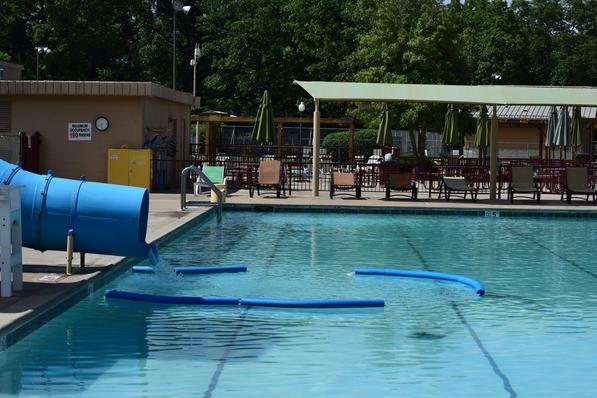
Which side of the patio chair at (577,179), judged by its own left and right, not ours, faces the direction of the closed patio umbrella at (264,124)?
right

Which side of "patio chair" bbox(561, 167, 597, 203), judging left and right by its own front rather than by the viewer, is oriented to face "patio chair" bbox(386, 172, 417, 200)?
right

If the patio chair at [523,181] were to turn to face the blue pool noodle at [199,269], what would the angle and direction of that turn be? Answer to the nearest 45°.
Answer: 0° — it already faces it

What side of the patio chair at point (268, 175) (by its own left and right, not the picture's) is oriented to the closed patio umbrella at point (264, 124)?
back

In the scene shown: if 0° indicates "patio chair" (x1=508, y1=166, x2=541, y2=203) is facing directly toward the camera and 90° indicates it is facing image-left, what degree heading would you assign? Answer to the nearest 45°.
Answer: approximately 0°

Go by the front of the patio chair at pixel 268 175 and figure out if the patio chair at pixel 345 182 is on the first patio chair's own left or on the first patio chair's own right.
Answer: on the first patio chair's own left

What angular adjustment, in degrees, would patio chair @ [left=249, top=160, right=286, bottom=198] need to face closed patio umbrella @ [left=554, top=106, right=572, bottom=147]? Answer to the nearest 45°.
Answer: approximately 90° to its left

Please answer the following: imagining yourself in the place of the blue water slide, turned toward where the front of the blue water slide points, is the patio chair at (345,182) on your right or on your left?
on your left

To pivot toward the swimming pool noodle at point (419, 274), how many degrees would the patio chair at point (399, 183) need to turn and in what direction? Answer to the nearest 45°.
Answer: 0° — it already faces it
